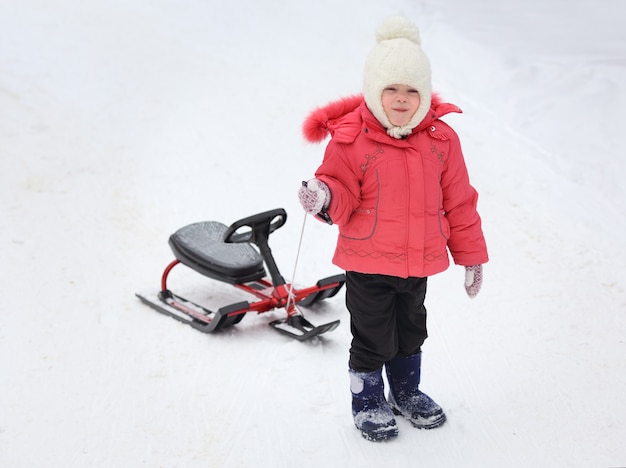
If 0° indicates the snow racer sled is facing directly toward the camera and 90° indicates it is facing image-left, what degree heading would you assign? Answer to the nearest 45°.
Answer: approximately 315°
